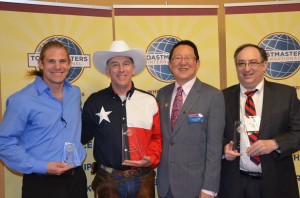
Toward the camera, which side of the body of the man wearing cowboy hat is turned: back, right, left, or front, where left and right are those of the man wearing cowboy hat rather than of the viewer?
front

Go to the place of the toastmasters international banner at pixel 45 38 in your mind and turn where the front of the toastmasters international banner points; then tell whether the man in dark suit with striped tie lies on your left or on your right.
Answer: on your left

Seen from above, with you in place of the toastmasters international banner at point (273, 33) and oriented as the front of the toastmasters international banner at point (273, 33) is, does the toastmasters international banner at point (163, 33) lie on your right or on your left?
on your right

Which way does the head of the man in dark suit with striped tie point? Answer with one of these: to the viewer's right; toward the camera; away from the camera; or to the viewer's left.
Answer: toward the camera

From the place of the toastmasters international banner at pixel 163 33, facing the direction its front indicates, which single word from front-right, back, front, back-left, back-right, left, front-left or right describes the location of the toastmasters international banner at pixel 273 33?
left

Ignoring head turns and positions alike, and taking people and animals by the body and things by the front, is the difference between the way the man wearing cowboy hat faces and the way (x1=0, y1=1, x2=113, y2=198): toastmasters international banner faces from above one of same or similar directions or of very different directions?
same or similar directions

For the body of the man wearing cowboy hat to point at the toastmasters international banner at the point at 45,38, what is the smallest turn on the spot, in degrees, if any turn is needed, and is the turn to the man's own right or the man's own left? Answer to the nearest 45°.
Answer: approximately 135° to the man's own right

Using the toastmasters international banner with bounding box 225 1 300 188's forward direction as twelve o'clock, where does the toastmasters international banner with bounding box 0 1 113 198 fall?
the toastmasters international banner with bounding box 0 1 113 198 is roughly at 2 o'clock from the toastmasters international banner with bounding box 225 1 300 188.

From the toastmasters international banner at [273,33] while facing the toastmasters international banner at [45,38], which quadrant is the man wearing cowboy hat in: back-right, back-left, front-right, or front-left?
front-left

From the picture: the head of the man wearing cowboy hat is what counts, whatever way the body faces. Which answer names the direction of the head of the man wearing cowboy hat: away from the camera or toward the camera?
toward the camera

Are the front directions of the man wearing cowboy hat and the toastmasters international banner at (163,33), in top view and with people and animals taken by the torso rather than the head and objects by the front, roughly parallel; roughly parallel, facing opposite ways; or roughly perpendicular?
roughly parallel

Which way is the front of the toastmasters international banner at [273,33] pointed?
toward the camera

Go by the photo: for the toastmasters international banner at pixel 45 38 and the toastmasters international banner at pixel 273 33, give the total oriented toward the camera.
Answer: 2

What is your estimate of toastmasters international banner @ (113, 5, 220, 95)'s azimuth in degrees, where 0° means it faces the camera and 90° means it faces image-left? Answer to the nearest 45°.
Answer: approximately 0°

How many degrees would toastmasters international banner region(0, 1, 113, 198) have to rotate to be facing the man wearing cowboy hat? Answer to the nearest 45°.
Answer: approximately 45° to its left

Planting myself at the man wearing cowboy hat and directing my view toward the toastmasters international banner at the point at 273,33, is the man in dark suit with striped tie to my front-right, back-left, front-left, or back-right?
front-right
